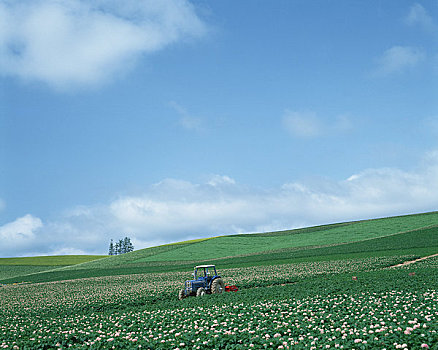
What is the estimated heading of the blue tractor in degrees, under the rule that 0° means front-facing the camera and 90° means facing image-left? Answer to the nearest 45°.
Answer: approximately 45°

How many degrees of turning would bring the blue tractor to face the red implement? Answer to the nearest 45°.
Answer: approximately 180°
